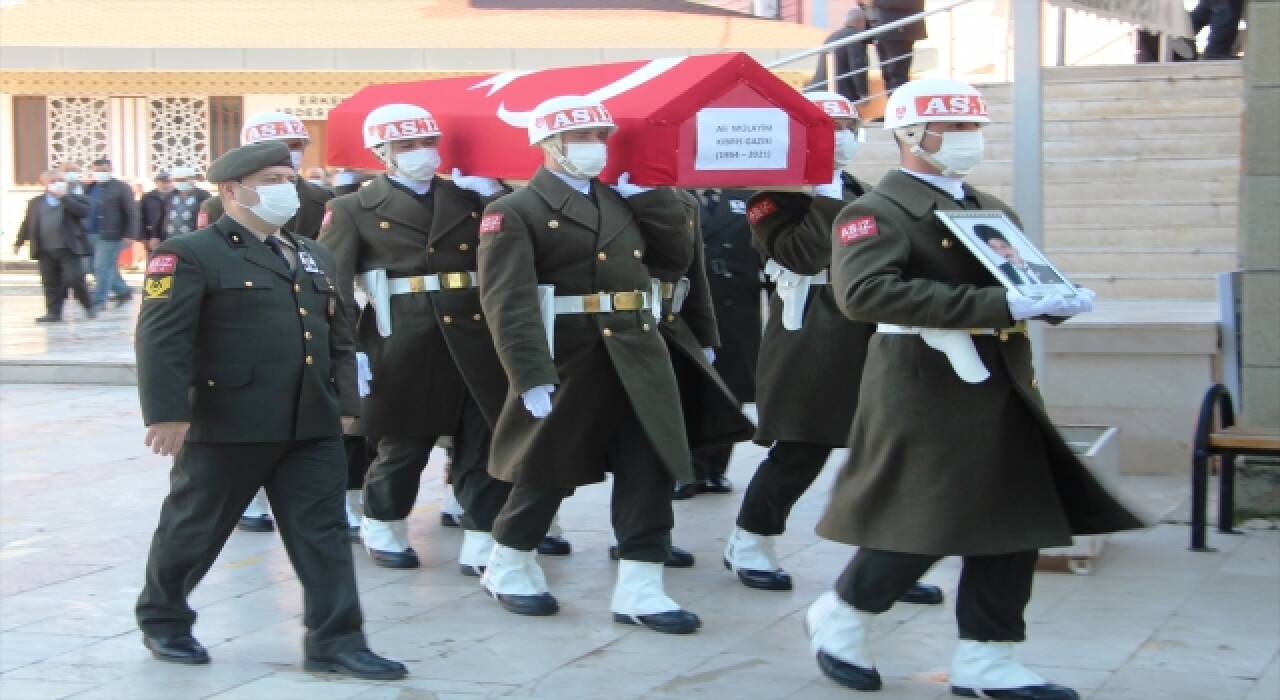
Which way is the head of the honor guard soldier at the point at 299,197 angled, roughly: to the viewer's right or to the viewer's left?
to the viewer's right

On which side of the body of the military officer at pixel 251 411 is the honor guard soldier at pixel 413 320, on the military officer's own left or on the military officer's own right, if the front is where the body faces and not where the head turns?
on the military officer's own left

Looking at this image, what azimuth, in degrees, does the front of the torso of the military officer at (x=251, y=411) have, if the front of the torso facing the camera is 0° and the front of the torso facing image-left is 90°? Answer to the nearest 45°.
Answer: approximately 315°

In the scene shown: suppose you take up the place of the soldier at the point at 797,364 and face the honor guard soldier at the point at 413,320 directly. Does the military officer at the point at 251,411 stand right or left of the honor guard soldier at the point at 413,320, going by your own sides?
left

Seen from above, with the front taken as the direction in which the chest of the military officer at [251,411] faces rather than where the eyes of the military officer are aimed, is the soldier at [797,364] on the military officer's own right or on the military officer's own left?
on the military officer's own left
